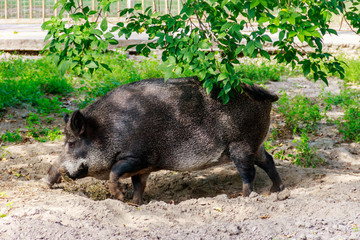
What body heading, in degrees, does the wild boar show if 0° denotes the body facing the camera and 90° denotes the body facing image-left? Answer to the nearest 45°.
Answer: approximately 90°

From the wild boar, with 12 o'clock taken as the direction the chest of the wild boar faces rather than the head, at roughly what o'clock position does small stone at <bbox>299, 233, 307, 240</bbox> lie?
The small stone is roughly at 8 o'clock from the wild boar.

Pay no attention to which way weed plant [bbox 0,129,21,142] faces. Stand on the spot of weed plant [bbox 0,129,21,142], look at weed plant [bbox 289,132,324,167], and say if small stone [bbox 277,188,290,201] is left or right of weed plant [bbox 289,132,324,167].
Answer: right

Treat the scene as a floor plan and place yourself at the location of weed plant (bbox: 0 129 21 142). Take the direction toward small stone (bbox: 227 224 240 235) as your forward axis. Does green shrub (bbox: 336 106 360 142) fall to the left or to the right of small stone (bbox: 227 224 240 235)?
left

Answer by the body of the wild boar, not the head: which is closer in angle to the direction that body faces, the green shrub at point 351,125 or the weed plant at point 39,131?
the weed plant

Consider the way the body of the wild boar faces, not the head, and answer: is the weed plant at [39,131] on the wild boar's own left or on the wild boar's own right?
on the wild boar's own right

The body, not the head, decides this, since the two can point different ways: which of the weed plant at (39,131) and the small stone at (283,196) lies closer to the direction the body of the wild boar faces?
the weed plant

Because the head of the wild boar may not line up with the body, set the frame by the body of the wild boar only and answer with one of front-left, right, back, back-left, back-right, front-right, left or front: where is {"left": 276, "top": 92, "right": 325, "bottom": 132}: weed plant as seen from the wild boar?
back-right

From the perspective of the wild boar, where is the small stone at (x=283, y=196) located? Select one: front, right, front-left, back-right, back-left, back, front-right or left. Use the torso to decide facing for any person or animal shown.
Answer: back-left

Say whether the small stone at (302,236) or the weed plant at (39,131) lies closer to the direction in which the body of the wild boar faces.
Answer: the weed plant

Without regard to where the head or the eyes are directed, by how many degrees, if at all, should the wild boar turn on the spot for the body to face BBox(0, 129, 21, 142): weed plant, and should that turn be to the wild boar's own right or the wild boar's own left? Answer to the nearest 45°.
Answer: approximately 45° to the wild boar's own right
